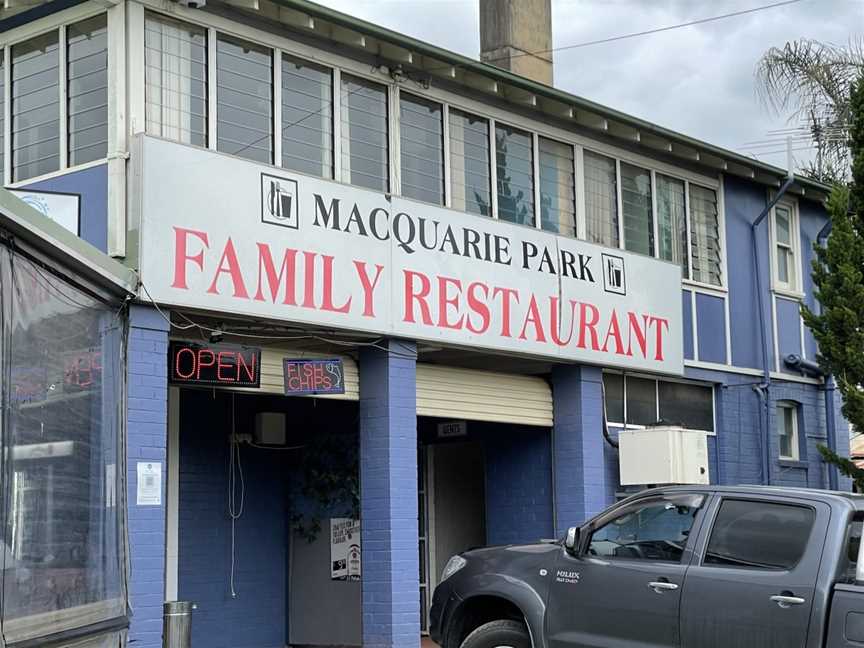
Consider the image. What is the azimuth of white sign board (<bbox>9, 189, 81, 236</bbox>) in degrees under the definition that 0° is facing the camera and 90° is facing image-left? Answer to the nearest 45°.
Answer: approximately 45°

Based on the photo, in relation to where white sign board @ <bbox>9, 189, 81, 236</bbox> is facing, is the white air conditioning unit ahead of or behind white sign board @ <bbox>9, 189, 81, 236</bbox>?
behind

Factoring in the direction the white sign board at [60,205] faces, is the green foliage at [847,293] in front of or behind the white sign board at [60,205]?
behind

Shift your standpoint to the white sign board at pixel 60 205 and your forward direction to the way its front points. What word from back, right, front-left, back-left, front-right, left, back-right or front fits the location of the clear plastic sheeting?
front-left

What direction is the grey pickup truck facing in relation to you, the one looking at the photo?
facing to the left of the viewer

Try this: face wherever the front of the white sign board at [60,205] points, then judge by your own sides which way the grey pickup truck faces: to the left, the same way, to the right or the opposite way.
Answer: to the right

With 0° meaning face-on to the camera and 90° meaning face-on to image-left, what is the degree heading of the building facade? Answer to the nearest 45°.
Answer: approximately 315°

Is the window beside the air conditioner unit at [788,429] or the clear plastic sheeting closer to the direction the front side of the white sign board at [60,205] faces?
the clear plastic sheeting

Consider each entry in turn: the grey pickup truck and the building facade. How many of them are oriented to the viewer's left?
1

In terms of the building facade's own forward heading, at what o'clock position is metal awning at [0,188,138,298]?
The metal awning is roughly at 2 o'clock from the building facade.
